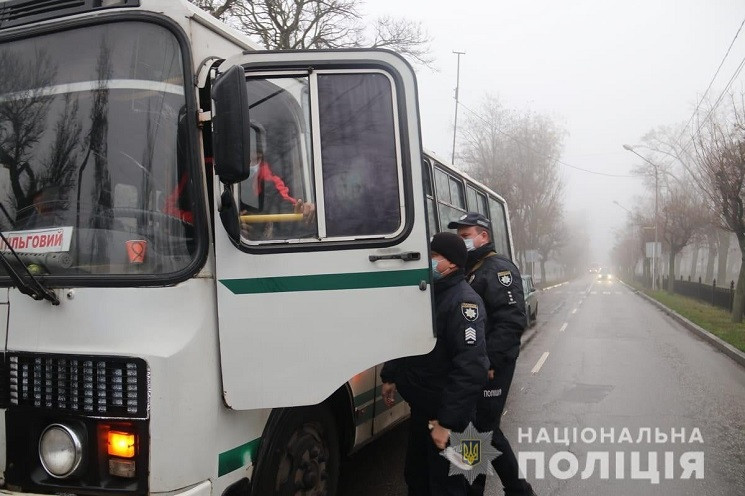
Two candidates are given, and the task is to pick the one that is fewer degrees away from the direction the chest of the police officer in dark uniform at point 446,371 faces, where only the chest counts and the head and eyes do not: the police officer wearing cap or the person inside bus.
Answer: the person inside bus

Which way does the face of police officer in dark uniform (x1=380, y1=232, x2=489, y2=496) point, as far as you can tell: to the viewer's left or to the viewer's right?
to the viewer's left

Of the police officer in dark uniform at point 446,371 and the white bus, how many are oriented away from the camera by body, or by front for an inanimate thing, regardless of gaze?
0

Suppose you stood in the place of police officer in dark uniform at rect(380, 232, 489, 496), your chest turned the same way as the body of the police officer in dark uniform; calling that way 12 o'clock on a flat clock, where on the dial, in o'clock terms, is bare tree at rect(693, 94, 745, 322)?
The bare tree is roughly at 4 o'clock from the police officer in dark uniform.

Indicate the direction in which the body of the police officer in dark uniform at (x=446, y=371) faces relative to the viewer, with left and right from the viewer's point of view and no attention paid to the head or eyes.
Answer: facing to the left of the viewer

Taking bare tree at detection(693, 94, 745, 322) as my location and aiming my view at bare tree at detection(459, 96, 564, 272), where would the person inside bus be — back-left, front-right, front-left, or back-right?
back-left

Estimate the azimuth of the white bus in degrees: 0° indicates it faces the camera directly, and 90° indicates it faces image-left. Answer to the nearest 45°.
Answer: approximately 45°
